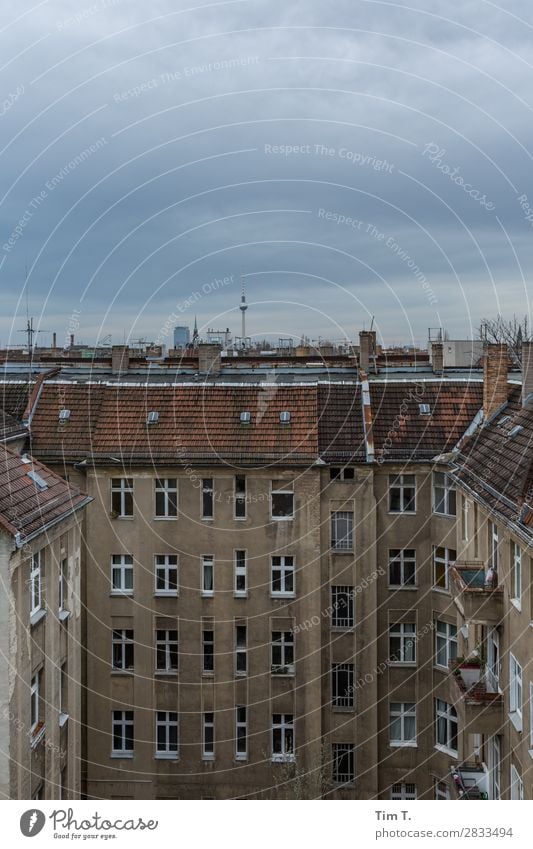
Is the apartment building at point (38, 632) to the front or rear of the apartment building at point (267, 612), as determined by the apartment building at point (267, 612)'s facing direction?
to the front

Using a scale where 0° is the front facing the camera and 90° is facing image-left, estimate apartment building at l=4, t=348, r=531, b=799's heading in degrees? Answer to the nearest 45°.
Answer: approximately 0°
